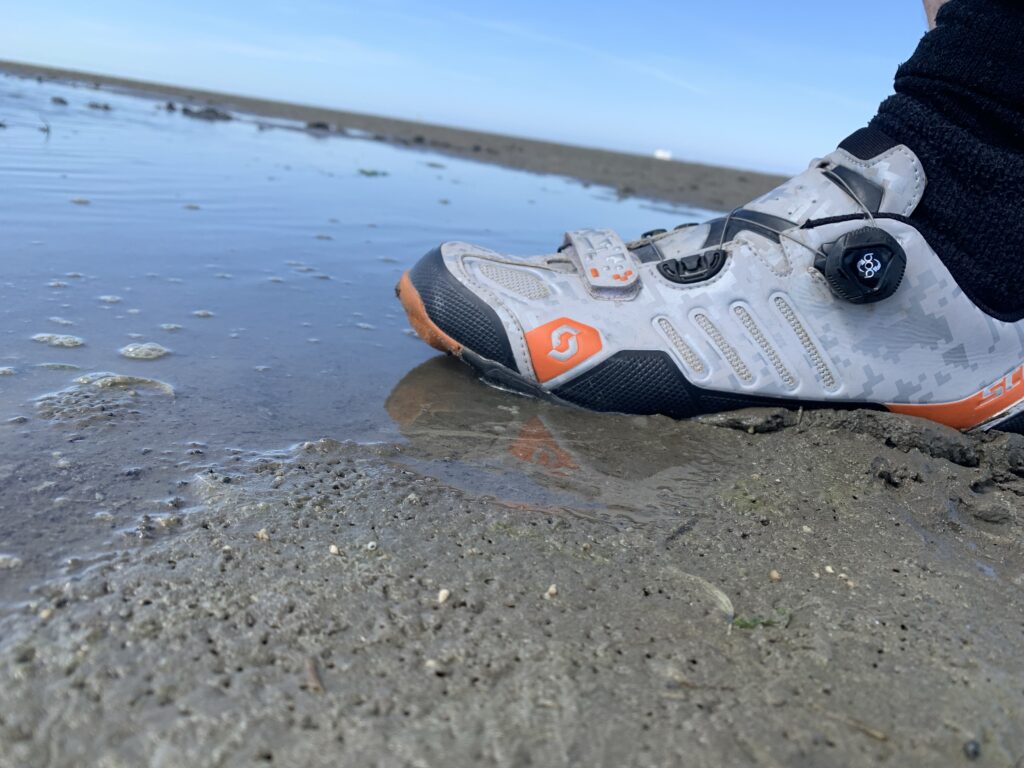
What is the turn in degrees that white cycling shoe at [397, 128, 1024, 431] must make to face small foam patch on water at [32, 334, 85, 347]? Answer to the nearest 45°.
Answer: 0° — it already faces it

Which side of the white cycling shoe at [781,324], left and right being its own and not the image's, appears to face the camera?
left

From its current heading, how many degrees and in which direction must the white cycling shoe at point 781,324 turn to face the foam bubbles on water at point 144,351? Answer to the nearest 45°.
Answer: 0° — it already faces it
